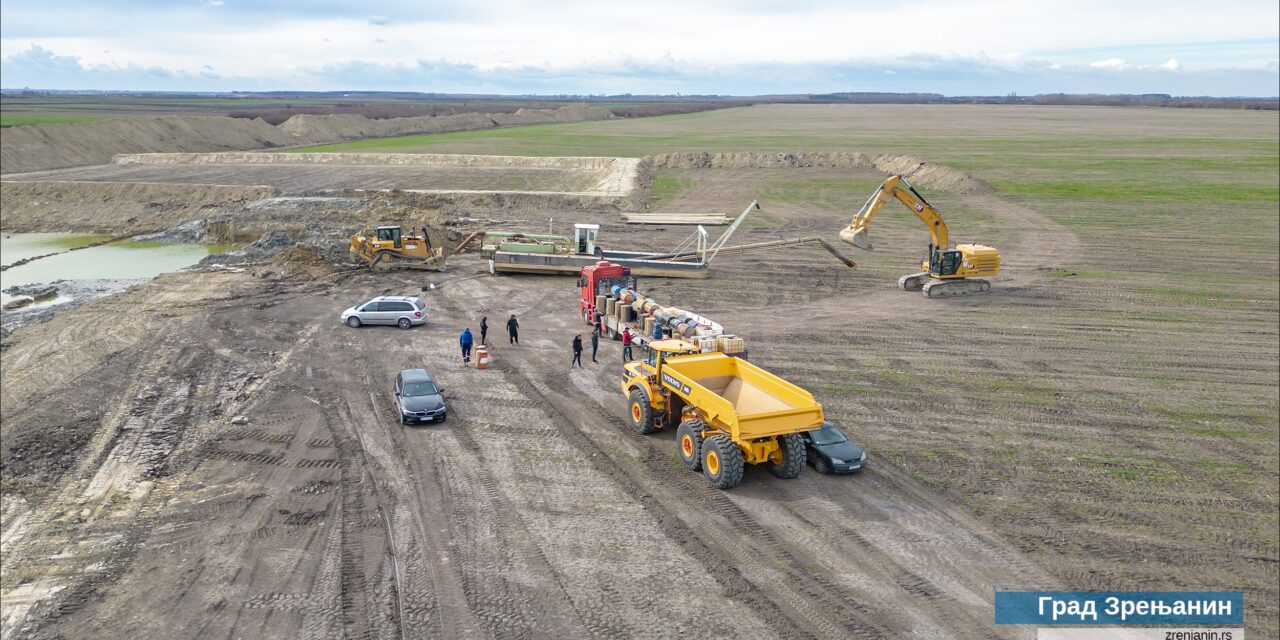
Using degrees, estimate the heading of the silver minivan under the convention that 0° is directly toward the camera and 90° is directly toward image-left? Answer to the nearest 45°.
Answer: approximately 90°

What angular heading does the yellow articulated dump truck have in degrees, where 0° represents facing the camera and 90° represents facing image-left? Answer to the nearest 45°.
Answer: approximately 135°

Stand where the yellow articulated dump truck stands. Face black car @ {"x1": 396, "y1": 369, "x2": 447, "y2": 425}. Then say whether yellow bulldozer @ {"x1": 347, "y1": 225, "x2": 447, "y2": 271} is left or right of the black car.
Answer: right
